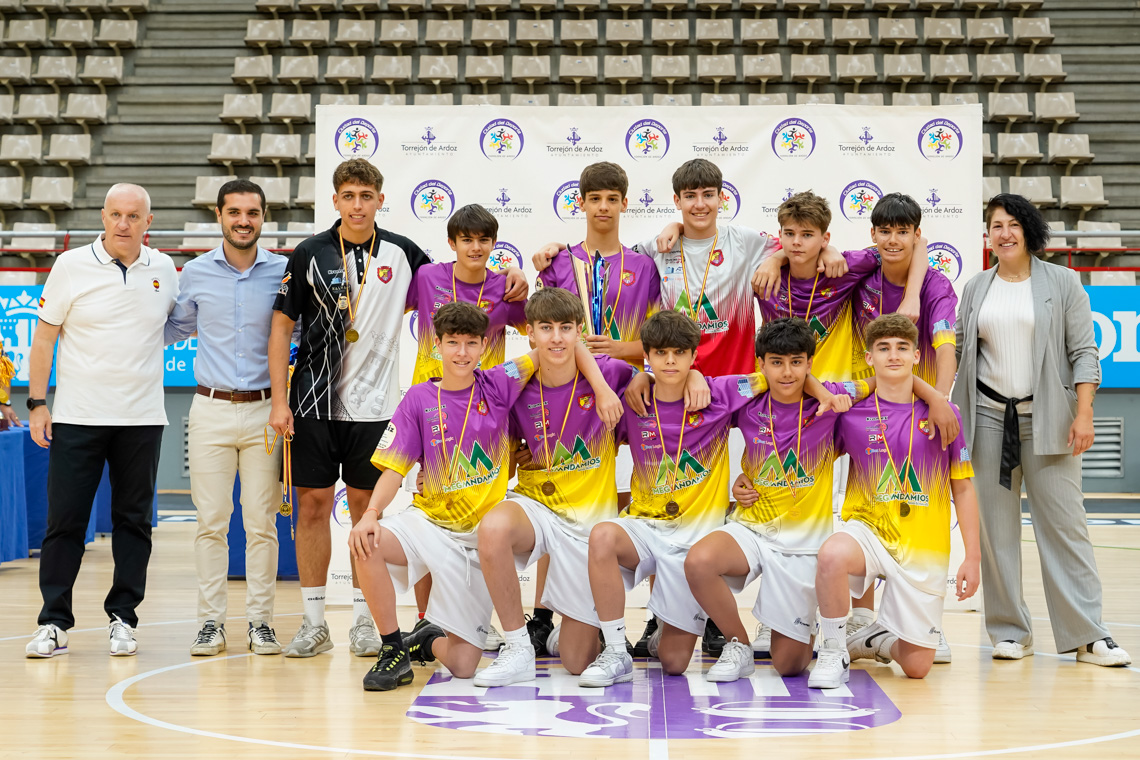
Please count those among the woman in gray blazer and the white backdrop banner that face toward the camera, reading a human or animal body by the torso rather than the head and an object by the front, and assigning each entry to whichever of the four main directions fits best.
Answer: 2

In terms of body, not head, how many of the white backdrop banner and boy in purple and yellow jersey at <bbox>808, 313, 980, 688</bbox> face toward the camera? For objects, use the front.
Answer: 2

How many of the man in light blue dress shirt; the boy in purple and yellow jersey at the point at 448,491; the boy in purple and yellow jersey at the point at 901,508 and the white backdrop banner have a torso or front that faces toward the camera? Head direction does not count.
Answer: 4

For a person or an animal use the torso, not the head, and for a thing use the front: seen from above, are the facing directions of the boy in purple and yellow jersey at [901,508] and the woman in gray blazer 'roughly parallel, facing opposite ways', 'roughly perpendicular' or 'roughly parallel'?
roughly parallel

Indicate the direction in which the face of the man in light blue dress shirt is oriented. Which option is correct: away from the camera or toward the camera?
toward the camera

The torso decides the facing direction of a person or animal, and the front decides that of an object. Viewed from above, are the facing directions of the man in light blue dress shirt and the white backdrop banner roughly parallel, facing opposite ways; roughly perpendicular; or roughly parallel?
roughly parallel

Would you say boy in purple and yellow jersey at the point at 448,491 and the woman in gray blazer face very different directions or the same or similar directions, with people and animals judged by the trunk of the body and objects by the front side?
same or similar directions

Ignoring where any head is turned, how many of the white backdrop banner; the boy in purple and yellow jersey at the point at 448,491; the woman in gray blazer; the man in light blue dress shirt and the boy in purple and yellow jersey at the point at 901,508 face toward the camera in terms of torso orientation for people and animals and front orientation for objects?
5

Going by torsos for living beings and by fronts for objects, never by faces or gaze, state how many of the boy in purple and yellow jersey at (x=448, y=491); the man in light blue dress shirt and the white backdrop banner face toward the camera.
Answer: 3

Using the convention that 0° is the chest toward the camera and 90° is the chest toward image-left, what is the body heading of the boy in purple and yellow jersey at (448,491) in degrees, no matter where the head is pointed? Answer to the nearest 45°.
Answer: approximately 0°

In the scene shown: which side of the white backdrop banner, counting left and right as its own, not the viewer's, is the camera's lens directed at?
front

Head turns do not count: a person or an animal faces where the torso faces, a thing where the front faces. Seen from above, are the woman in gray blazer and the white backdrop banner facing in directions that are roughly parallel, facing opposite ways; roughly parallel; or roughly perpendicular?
roughly parallel

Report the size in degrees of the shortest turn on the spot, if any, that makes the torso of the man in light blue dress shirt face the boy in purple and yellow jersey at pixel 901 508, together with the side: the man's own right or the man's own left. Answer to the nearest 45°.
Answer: approximately 45° to the man's own left
